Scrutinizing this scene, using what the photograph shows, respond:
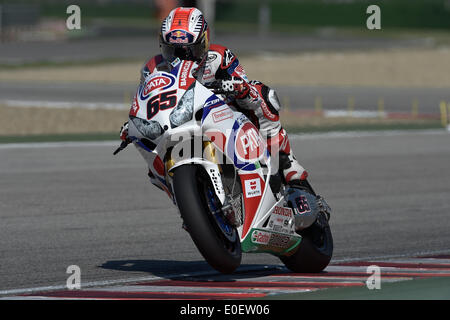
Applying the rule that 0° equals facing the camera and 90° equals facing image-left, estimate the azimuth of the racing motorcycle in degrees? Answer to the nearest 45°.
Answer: approximately 45°
